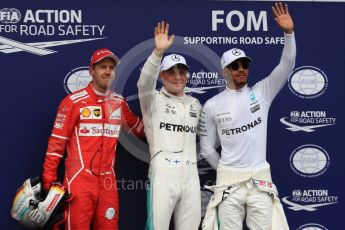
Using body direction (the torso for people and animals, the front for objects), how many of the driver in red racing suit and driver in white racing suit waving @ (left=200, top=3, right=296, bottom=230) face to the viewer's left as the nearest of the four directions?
0

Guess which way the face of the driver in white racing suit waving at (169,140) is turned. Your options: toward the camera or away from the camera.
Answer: toward the camera

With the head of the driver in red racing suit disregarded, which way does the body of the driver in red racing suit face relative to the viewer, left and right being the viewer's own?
facing the viewer and to the right of the viewer

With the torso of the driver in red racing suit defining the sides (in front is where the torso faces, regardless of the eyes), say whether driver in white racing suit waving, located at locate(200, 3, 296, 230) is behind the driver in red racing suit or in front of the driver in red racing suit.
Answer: in front

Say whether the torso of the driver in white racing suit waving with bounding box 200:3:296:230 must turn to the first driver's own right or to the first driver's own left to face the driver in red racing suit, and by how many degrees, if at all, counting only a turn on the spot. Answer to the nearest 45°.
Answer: approximately 90° to the first driver's own right

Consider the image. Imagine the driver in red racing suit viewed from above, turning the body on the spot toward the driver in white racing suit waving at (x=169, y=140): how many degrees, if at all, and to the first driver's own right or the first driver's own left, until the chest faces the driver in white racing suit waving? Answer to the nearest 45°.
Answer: approximately 45° to the first driver's own left

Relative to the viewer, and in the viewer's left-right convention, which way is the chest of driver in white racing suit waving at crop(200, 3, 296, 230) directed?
facing the viewer

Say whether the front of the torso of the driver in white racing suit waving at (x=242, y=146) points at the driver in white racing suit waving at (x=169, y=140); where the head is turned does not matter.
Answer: no
